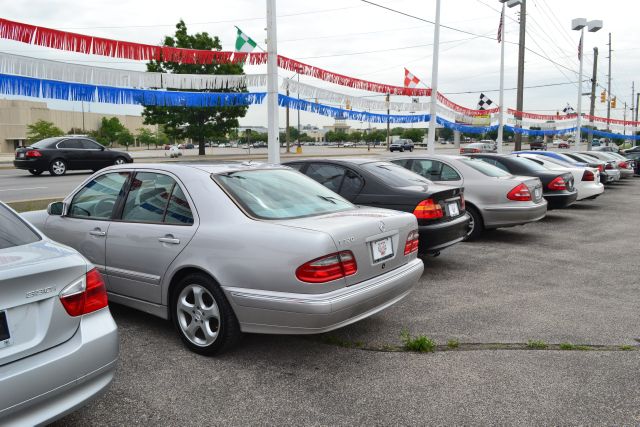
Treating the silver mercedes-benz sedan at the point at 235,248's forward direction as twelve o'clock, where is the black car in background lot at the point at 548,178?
The black car in background lot is roughly at 3 o'clock from the silver mercedes-benz sedan.

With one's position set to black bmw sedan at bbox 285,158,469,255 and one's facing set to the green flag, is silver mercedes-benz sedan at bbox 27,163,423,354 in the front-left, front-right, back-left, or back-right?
back-left

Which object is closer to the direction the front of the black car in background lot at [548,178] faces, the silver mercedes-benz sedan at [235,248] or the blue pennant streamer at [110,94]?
the blue pennant streamer

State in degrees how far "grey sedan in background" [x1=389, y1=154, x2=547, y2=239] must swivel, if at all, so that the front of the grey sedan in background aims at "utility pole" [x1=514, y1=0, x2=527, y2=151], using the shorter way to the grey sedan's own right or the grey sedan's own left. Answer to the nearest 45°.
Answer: approximately 45° to the grey sedan's own right

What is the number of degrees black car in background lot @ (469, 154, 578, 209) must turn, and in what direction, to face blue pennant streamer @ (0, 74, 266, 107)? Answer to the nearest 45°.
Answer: approximately 45° to its left

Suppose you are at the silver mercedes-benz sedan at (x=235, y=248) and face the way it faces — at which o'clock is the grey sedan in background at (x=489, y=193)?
The grey sedan in background is roughly at 3 o'clock from the silver mercedes-benz sedan.

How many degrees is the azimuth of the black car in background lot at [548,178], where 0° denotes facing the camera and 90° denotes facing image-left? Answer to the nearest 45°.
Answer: approximately 135°

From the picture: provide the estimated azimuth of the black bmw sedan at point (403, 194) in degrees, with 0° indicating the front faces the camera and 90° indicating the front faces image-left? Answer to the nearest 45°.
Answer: approximately 135°

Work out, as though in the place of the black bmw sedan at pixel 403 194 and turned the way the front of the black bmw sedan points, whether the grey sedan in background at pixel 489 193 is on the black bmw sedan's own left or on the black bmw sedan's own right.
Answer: on the black bmw sedan's own right

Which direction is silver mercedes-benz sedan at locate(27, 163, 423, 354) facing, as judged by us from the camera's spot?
facing away from the viewer and to the left of the viewer
